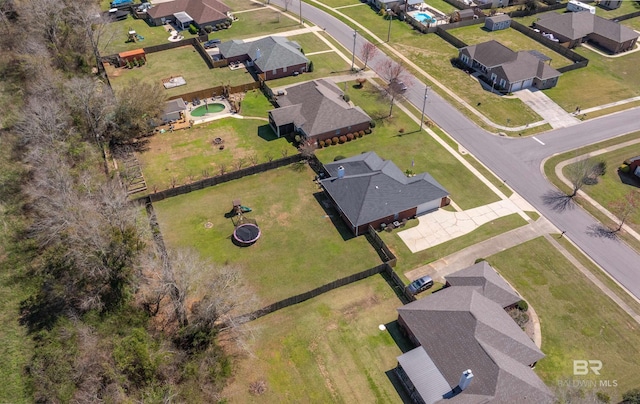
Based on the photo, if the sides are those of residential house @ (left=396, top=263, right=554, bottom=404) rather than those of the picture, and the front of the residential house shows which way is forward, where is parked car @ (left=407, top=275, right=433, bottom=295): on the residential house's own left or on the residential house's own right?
on the residential house's own left

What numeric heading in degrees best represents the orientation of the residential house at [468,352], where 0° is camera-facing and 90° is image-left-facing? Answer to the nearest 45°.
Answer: approximately 225°

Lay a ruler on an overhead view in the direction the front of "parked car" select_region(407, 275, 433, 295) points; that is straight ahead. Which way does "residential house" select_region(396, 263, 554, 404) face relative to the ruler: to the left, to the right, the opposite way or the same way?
the opposite way

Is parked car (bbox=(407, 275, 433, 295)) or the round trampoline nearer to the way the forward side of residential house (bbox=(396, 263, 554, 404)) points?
the parked car

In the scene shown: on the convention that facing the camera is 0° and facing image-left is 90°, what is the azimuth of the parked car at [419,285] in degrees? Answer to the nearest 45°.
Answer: approximately 45°

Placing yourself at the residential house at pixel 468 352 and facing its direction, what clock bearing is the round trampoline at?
The round trampoline is roughly at 8 o'clock from the residential house.

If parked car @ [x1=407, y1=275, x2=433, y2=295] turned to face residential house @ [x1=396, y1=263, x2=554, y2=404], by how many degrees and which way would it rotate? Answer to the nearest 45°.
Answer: approximately 90° to its left

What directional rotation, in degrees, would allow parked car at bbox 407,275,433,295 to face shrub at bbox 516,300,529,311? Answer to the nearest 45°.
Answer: approximately 135° to its left

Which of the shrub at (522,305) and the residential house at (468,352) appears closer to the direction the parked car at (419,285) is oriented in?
the residential house

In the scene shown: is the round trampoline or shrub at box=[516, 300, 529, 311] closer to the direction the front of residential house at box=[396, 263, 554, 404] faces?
the shrub

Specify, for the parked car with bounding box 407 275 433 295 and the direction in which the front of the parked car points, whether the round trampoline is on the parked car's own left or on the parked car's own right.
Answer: on the parked car's own right

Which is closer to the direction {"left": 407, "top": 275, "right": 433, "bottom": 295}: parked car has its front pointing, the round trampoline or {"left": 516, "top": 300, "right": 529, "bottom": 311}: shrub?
the round trampoline
